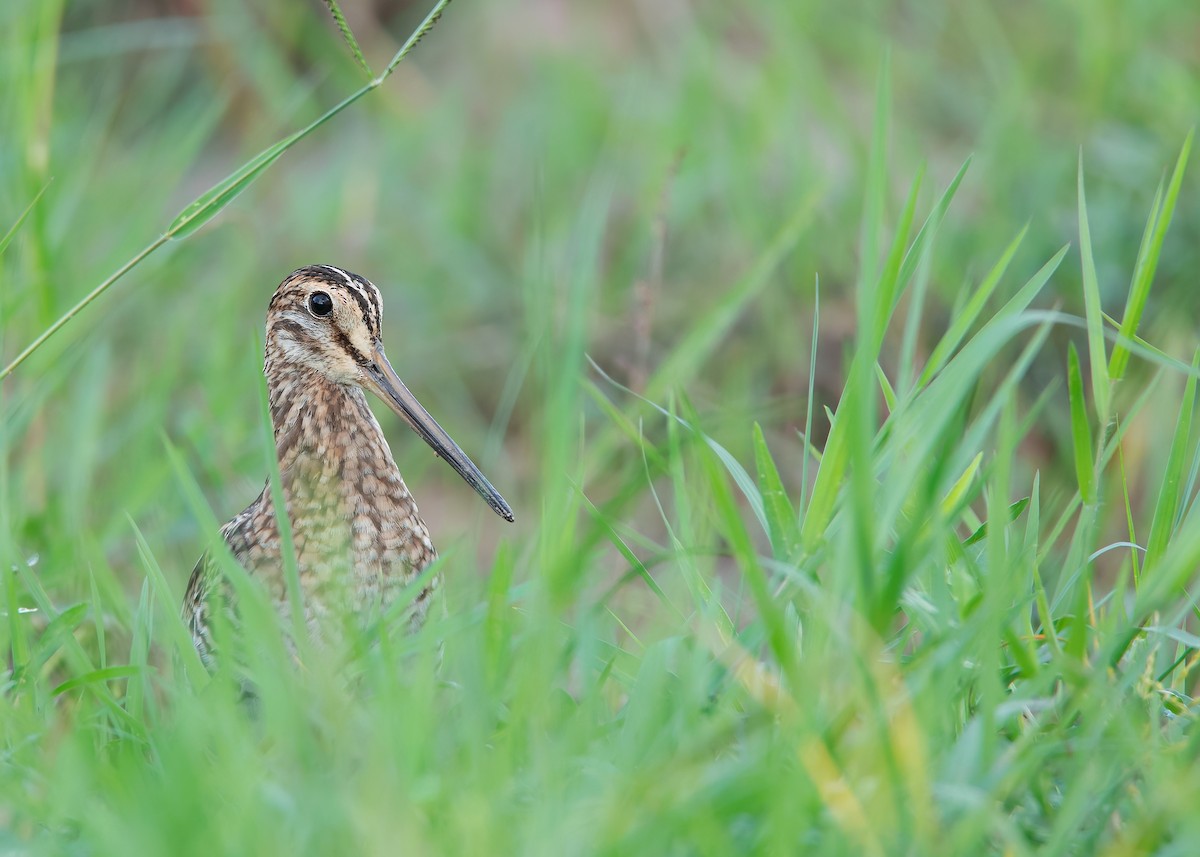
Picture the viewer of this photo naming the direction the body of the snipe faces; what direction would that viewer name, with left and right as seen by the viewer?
facing the viewer and to the right of the viewer

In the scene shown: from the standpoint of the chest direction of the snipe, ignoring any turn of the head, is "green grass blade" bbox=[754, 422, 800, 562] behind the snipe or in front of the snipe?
in front

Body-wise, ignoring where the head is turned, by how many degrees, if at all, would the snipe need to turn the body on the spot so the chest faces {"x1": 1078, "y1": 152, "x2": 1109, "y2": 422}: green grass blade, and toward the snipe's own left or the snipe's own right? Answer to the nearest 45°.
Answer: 0° — it already faces it

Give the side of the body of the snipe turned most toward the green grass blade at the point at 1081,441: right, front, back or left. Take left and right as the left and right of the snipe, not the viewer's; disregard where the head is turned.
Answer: front

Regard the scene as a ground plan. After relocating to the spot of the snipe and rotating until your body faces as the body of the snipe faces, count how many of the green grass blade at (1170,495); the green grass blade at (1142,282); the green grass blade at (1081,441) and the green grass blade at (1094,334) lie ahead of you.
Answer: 4

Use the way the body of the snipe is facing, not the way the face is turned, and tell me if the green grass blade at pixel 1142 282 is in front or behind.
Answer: in front
